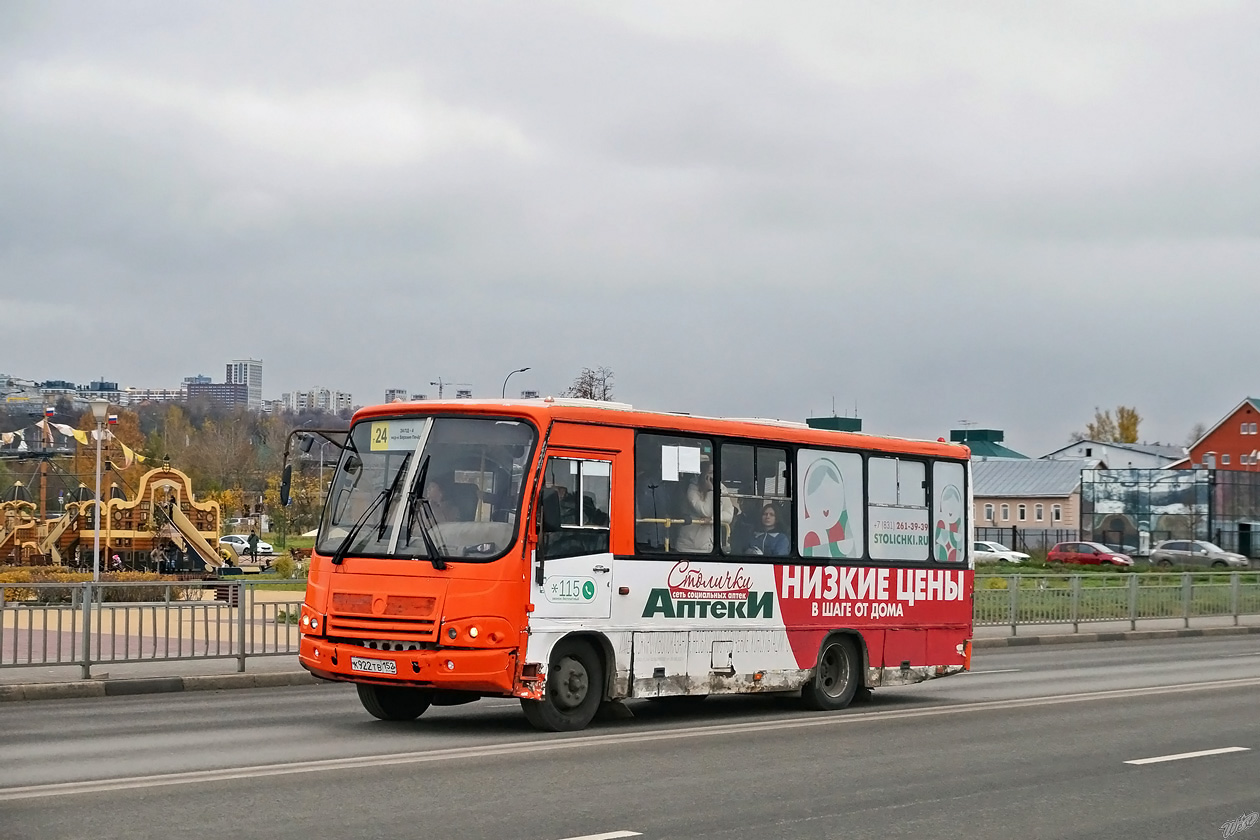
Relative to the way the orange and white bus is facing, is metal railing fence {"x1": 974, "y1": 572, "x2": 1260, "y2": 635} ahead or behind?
behind

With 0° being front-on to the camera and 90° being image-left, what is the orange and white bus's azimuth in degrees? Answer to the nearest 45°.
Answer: approximately 45°

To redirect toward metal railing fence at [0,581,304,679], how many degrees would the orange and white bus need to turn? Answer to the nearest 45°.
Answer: approximately 90° to its right
